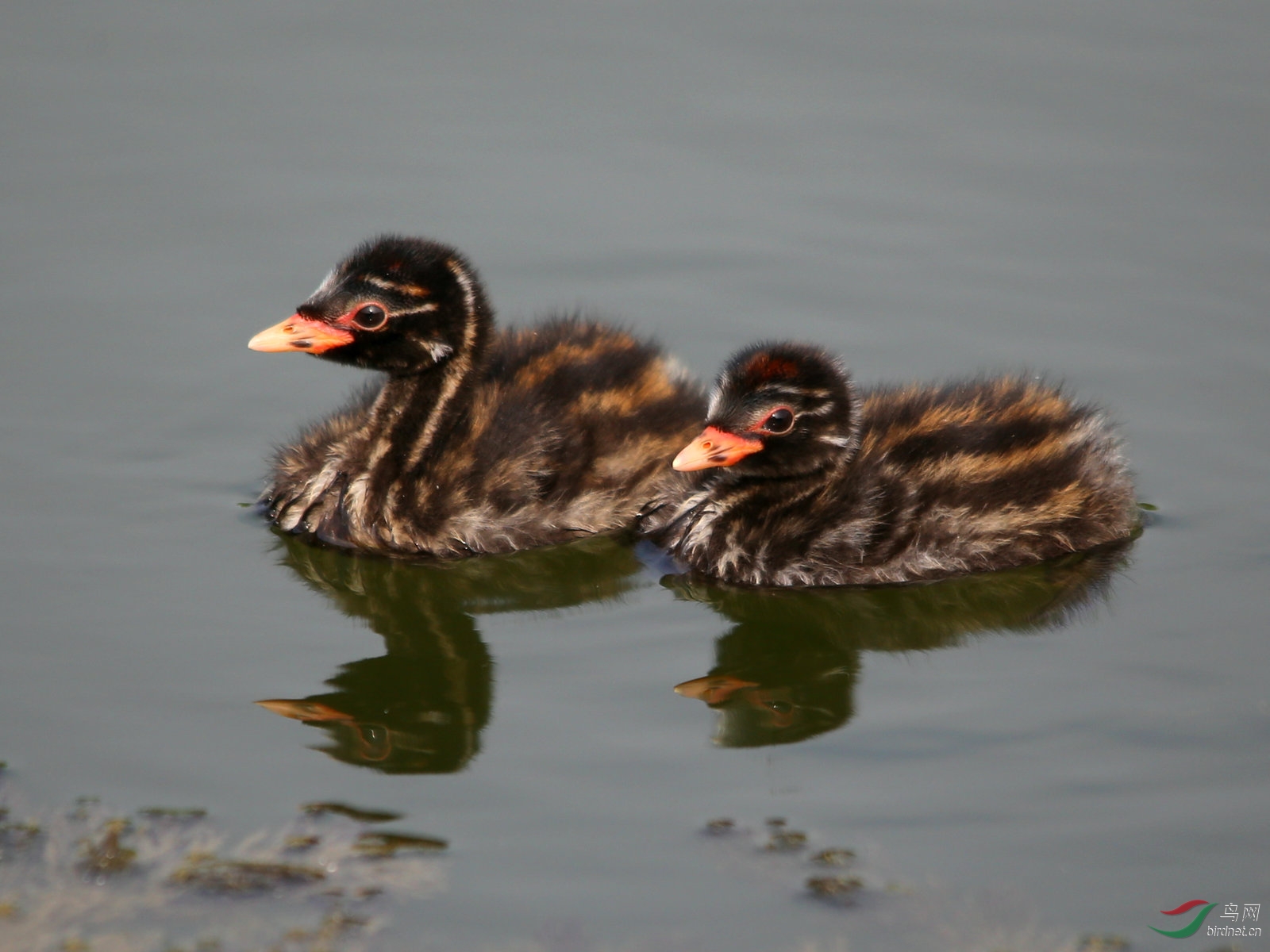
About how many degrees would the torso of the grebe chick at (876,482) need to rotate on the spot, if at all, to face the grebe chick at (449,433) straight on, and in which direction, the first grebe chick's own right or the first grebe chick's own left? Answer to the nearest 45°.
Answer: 0° — it already faces it

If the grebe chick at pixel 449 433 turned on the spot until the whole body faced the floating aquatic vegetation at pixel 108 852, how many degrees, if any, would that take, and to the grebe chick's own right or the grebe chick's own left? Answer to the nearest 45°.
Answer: approximately 90° to the grebe chick's own left

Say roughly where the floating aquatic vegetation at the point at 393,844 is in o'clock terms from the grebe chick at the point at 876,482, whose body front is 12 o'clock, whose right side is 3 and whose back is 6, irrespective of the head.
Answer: The floating aquatic vegetation is roughly at 10 o'clock from the grebe chick.

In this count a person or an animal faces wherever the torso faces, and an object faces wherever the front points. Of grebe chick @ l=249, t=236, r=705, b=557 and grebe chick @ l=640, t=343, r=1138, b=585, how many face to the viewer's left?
2

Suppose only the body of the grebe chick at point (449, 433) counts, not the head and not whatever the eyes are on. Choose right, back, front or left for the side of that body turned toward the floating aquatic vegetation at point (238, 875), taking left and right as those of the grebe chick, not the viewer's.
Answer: left

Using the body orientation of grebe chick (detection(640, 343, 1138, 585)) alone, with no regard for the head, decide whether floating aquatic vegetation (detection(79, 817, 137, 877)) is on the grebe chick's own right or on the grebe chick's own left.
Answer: on the grebe chick's own left

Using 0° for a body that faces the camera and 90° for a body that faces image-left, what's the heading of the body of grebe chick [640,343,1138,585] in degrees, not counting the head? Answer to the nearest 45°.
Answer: approximately 90°

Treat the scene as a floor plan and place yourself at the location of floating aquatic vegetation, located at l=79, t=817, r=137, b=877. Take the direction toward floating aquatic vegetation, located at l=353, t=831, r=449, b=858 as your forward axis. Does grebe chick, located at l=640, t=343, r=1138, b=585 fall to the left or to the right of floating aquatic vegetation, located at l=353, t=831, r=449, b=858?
left

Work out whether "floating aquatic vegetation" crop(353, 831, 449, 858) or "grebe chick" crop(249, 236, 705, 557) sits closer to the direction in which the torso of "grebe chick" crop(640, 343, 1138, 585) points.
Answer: the grebe chick

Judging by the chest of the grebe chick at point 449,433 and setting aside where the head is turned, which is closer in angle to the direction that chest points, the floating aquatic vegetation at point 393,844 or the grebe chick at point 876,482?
the floating aquatic vegetation

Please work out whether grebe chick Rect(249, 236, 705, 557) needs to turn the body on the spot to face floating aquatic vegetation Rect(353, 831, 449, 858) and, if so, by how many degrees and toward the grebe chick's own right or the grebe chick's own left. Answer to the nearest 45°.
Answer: approximately 90° to the grebe chick's own left

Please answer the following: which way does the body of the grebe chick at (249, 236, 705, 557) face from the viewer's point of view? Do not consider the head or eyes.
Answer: to the viewer's left
